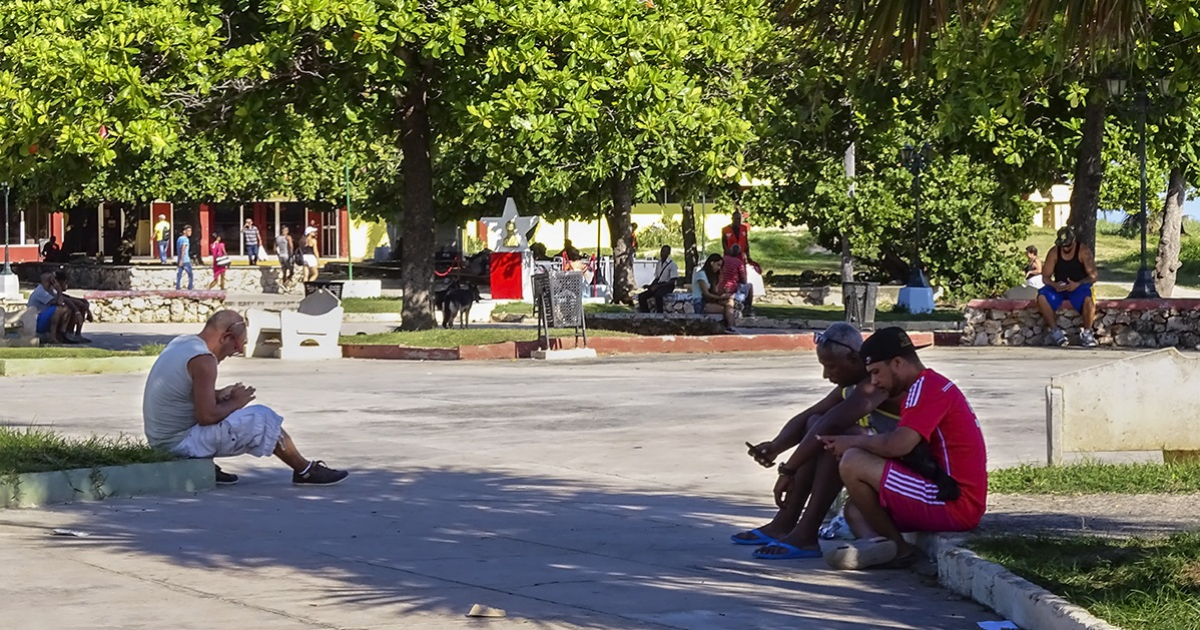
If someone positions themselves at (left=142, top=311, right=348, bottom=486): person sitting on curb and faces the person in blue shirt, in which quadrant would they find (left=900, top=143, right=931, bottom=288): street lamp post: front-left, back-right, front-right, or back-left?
front-right

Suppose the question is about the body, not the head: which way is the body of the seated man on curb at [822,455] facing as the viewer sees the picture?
to the viewer's left

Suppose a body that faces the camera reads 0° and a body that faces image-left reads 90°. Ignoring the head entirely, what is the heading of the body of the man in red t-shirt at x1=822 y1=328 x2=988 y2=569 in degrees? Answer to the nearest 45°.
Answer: approximately 90°

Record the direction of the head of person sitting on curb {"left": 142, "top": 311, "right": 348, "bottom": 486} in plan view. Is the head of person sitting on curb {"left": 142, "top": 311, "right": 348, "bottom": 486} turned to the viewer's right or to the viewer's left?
to the viewer's right

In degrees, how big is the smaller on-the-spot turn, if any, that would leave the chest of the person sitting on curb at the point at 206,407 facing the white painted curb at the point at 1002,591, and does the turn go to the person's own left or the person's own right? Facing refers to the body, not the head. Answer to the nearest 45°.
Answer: approximately 45° to the person's own right

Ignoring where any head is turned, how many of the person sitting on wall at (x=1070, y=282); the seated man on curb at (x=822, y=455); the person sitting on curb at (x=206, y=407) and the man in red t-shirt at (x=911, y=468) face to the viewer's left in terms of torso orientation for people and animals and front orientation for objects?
2

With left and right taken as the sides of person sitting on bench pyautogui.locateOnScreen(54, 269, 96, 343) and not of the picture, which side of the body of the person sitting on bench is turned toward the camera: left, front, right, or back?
right

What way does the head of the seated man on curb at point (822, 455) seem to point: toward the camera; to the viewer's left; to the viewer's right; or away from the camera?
to the viewer's left

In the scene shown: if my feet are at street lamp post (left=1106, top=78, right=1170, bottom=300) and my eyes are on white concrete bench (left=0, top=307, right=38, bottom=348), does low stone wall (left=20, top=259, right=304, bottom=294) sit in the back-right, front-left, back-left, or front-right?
front-right

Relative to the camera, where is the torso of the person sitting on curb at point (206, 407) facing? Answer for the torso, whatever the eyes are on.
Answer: to the viewer's right

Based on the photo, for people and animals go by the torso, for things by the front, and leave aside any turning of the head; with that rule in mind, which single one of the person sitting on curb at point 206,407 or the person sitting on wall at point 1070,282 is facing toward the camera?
the person sitting on wall at point 1070,282

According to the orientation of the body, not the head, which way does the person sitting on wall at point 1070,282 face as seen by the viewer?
toward the camera

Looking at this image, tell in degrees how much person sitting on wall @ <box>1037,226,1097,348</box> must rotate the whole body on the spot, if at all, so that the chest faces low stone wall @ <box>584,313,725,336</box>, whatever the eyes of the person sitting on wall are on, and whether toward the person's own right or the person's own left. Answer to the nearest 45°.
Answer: approximately 90° to the person's own right

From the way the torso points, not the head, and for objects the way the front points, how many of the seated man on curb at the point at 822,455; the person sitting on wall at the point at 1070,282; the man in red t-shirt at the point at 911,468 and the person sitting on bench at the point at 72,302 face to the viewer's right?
1

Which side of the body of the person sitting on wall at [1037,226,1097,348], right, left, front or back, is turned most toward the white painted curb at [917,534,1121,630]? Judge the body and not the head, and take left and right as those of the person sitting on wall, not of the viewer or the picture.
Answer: front

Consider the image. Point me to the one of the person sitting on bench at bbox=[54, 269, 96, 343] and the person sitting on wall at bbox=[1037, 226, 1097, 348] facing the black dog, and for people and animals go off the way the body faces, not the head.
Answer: the person sitting on bench at bbox=[54, 269, 96, 343]
